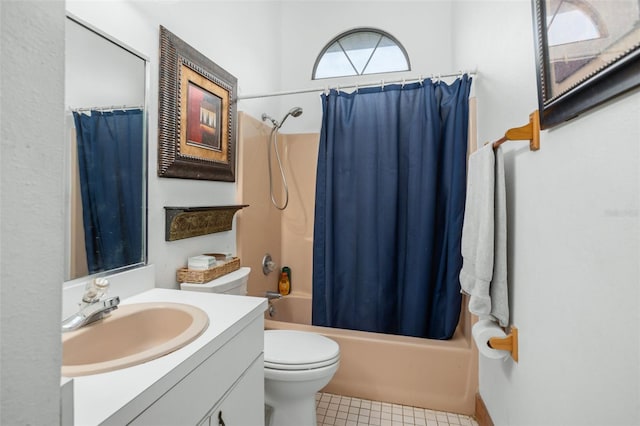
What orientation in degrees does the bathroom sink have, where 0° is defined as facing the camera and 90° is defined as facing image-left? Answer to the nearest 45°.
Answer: approximately 315°

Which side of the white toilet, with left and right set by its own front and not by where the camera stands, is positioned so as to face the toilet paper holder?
front

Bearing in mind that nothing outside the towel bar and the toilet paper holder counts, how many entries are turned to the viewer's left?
2

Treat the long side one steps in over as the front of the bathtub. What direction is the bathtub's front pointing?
toward the camera

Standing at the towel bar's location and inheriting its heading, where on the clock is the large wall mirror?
The large wall mirror is roughly at 11 o'clock from the towel bar.

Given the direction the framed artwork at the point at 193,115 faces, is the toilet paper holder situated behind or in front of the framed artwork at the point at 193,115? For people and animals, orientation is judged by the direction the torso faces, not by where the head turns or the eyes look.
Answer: in front

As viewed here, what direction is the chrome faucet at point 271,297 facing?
to the viewer's right

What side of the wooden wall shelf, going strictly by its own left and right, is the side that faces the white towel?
front

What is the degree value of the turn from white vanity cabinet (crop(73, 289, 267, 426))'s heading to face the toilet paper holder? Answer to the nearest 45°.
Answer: approximately 45° to its left

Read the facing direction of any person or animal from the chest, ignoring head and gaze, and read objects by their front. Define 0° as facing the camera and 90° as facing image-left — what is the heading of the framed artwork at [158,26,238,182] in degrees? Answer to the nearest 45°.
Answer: approximately 315°

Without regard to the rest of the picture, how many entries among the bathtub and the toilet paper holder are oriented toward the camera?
1

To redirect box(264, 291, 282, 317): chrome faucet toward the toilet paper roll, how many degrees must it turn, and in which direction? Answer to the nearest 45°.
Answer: approximately 45° to its right

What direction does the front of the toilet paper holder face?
to the viewer's left
